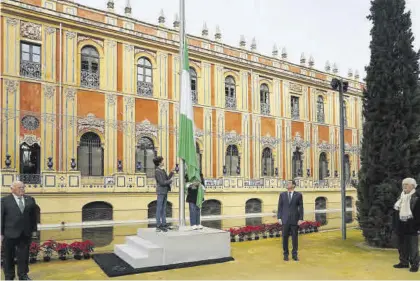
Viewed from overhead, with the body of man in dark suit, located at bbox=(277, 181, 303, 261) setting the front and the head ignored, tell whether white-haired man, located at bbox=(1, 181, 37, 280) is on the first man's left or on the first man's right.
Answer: on the first man's right

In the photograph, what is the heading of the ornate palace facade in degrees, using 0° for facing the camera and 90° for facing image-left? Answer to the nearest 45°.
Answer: approximately 315°

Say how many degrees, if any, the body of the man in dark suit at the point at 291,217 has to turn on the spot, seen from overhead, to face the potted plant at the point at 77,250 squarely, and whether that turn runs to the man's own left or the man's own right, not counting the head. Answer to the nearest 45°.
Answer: approximately 90° to the man's own right

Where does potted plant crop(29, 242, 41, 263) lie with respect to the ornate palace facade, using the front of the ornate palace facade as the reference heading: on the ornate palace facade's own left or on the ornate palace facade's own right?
on the ornate palace facade's own right

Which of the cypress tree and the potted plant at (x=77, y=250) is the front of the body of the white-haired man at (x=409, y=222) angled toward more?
the potted plant
